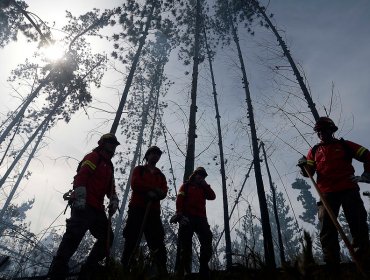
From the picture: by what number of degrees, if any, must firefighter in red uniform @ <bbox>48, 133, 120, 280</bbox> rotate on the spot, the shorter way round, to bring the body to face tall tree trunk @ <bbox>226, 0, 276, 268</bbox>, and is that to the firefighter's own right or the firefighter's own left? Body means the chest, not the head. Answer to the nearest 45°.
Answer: approximately 90° to the firefighter's own left

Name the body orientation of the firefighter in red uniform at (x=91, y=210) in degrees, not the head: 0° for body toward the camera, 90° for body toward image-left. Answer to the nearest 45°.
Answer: approximately 315°

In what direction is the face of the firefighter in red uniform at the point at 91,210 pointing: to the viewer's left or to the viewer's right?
to the viewer's right
